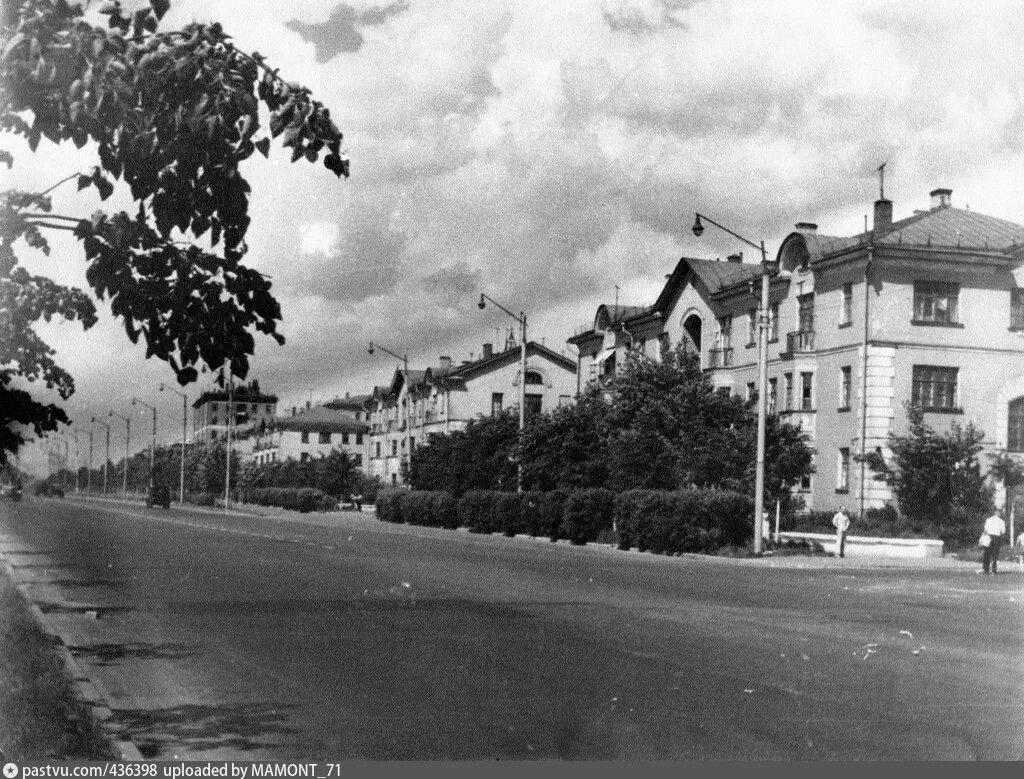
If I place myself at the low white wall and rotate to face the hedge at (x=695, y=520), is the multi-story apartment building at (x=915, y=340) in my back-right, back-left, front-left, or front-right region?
back-right
